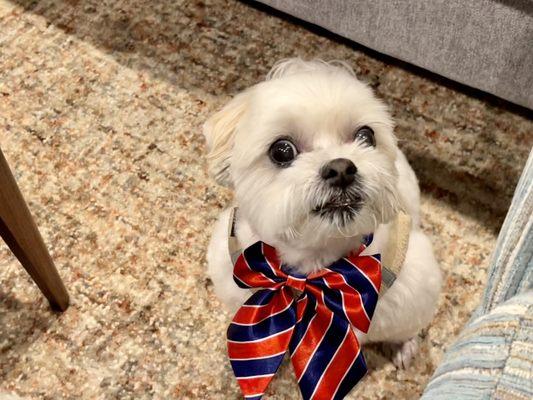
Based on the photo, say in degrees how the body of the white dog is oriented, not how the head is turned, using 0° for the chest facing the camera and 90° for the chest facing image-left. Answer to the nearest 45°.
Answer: approximately 0°

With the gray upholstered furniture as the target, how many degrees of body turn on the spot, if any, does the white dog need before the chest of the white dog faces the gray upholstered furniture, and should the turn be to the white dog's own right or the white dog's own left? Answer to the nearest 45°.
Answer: approximately 180°
